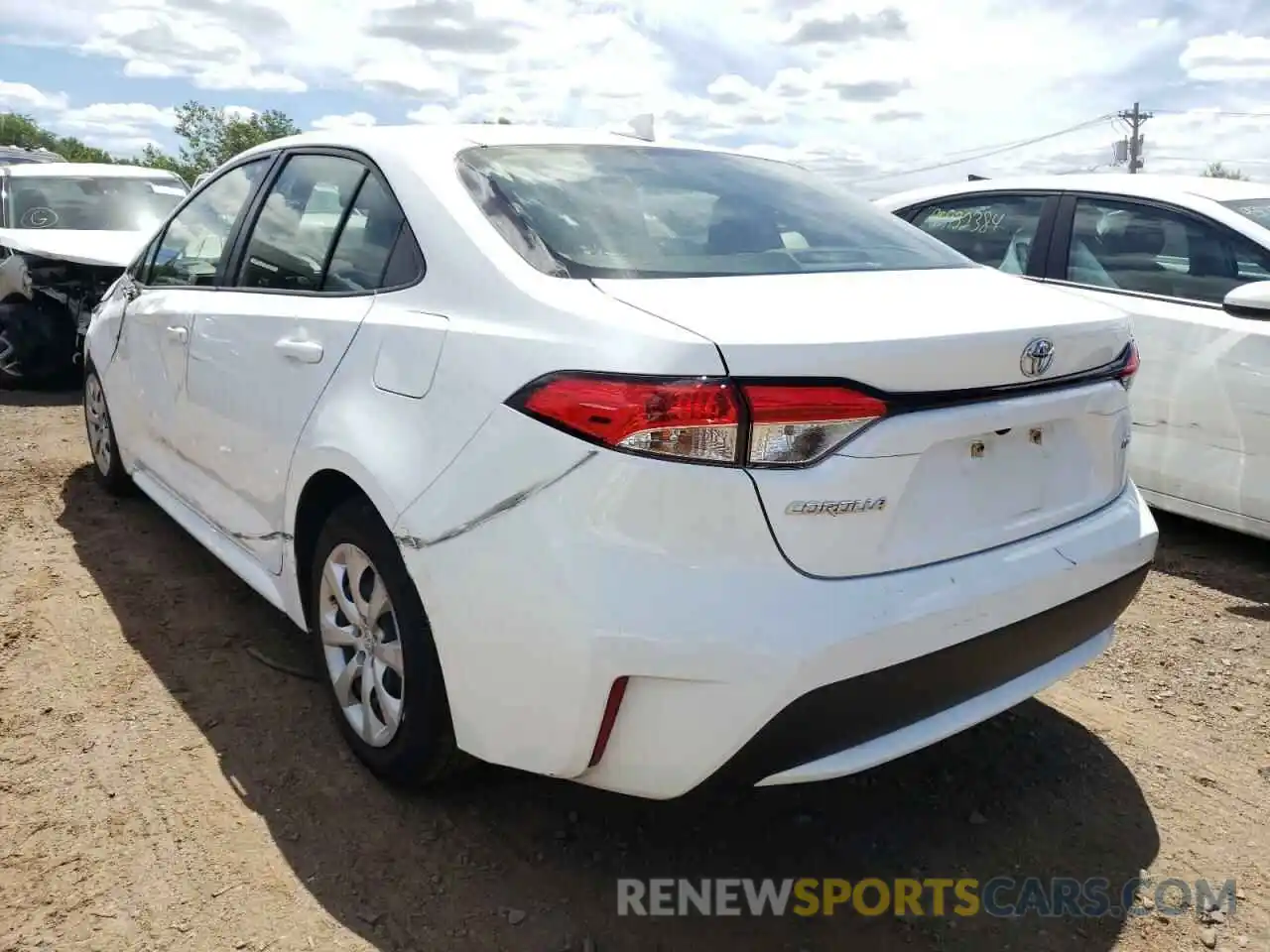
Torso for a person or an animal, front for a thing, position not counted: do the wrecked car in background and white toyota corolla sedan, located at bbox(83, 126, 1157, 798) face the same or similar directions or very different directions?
very different directions

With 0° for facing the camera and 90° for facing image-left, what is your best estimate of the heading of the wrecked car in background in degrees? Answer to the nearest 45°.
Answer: approximately 315°

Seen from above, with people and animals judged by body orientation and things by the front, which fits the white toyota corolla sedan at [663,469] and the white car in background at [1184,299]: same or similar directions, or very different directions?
very different directions

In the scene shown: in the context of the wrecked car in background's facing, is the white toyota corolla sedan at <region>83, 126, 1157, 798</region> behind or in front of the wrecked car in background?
in front

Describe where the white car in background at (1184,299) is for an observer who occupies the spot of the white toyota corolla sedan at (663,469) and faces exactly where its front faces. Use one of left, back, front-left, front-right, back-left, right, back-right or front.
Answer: right

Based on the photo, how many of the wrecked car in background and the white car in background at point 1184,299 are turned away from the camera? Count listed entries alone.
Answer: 0

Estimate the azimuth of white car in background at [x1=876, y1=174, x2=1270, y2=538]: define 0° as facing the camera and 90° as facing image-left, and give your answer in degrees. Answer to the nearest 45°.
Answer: approximately 315°

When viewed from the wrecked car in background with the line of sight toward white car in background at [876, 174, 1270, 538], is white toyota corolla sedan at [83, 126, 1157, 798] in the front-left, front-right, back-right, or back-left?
front-right

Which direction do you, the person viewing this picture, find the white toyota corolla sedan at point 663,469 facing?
facing away from the viewer and to the left of the viewer

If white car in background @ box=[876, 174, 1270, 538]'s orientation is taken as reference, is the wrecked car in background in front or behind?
behind

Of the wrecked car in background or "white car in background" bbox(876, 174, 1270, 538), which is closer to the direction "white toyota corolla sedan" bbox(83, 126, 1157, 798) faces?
the wrecked car in background

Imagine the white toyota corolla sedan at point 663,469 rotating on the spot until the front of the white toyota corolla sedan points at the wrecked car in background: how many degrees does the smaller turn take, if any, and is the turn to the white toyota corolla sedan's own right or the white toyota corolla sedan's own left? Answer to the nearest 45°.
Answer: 0° — it already faces it

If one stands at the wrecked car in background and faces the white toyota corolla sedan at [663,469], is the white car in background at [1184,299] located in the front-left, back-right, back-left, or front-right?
front-left
